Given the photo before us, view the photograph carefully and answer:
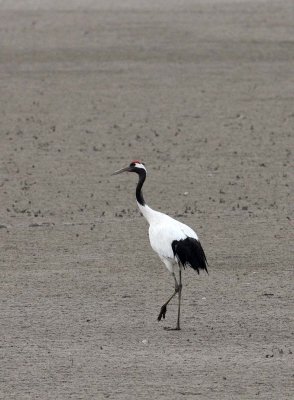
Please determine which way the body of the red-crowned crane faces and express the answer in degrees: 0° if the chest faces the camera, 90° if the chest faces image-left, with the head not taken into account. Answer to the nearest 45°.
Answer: approximately 90°
